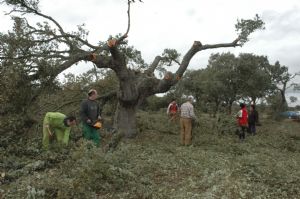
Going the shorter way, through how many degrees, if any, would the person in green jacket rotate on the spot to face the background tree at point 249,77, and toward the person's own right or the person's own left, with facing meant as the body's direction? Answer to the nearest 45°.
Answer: approximately 45° to the person's own left

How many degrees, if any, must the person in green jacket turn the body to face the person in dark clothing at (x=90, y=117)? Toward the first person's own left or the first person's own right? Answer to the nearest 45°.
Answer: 0° — they already face them

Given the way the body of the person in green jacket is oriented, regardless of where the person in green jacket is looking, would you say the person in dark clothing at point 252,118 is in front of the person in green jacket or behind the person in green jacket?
in front

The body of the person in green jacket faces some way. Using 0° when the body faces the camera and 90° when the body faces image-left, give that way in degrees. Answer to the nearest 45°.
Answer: approximately 270°

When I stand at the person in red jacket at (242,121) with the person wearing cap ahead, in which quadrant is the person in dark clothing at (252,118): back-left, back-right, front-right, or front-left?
back-right
